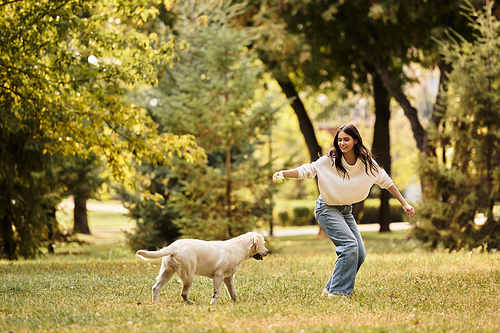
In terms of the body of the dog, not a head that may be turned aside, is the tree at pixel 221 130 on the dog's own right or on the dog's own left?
on the dog's own left

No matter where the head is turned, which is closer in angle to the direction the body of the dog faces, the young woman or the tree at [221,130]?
the young woman

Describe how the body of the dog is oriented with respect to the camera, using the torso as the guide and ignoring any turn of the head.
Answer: to the viewer's right

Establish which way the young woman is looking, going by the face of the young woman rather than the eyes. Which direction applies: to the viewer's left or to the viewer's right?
to the viewer's left

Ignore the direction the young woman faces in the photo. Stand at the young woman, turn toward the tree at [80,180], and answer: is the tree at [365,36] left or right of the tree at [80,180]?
right

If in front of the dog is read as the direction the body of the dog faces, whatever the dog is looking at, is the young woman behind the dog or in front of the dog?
in front
